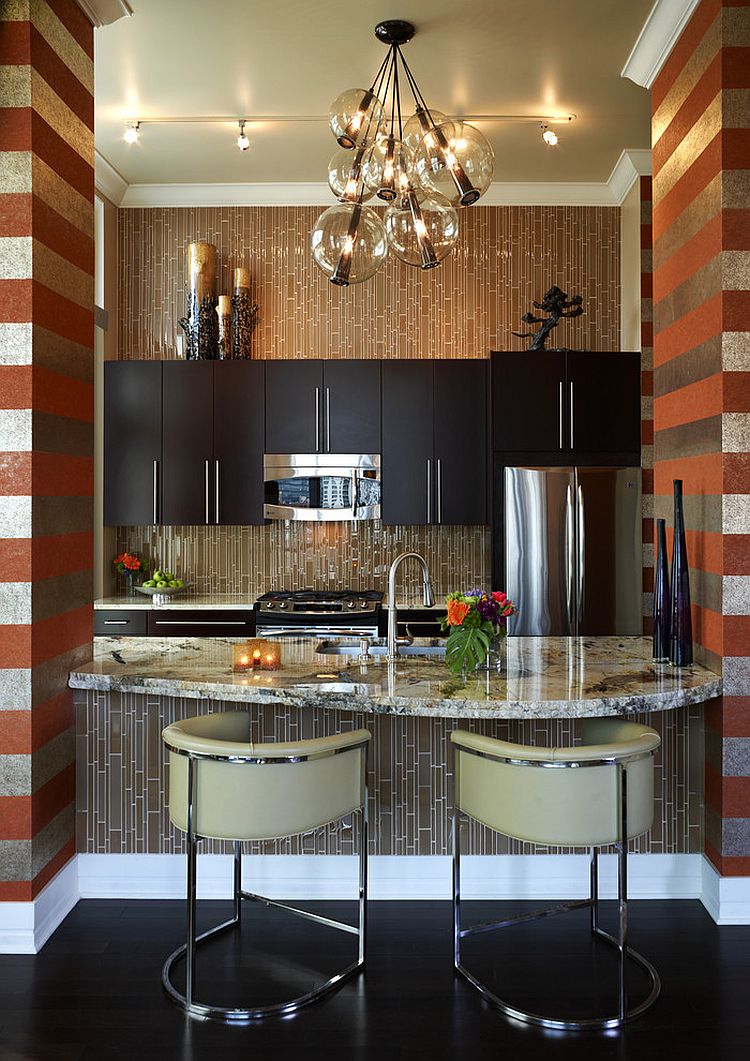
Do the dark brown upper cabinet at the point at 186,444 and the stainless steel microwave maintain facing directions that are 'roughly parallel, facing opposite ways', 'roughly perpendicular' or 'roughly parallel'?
roughly parallel

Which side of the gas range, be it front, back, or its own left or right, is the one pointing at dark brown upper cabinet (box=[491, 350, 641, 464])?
left

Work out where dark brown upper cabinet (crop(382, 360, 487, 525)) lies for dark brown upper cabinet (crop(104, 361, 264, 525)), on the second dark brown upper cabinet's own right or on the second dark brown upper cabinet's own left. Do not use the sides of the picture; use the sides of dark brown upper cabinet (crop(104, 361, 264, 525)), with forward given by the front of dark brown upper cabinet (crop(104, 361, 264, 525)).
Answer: on the second dark brown upper cabinet's own left

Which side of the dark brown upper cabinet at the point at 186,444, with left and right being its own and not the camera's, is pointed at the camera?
front

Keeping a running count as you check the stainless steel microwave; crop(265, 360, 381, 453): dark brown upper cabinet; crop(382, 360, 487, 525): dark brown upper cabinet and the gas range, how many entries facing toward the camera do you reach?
4

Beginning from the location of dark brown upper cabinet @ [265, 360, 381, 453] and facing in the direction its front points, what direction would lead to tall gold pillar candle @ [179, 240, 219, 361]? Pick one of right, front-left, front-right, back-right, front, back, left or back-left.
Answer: right

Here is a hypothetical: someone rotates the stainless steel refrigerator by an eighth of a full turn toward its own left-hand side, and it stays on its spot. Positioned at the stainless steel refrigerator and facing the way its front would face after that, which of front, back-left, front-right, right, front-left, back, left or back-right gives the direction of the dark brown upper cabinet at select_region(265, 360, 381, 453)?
back-right

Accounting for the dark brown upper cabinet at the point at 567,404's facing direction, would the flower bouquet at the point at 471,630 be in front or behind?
in front

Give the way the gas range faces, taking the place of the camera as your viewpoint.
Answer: facing the viewer

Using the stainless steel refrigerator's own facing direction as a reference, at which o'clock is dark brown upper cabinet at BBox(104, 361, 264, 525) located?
The dark brown upper cabinet is roughly at 3 o'clock from the stainless steel refrigerator.

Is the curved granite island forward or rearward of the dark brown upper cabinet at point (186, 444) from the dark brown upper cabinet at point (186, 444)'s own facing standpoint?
forward

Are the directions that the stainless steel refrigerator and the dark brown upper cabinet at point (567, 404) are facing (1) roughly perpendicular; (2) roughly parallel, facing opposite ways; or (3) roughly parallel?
roughly parallel

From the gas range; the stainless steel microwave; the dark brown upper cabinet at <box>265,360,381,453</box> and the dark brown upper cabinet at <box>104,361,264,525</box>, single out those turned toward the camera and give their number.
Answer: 4

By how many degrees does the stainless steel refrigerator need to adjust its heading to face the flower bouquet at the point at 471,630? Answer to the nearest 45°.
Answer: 0° — it already faces it

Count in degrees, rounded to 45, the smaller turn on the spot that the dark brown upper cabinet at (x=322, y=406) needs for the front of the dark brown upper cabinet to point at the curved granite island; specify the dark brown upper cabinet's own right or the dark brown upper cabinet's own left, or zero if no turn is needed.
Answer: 0° — it already faces it
